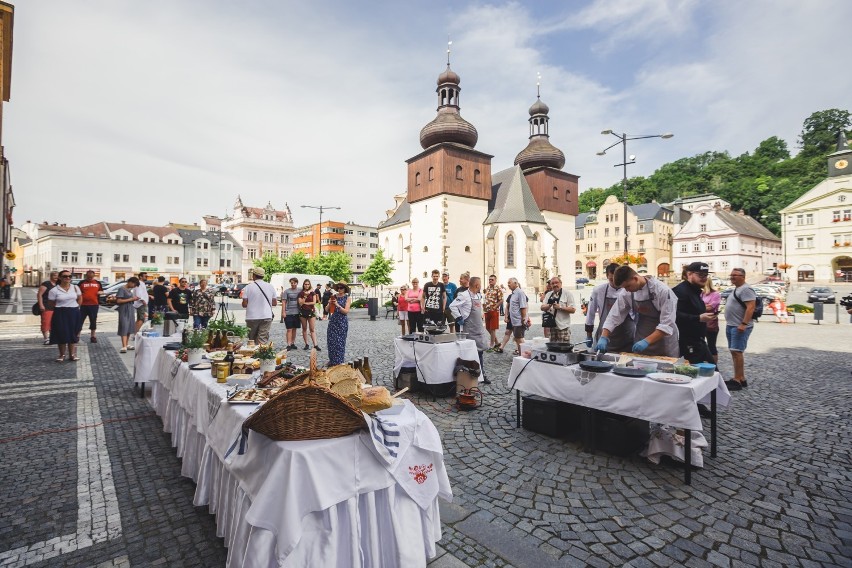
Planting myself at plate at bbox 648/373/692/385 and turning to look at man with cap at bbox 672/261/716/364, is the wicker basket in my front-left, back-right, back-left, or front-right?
back-left

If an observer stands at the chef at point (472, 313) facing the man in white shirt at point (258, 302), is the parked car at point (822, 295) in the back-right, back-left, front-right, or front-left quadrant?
back-right

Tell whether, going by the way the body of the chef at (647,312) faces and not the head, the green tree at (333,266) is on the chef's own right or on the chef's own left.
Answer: on the chef's own right
